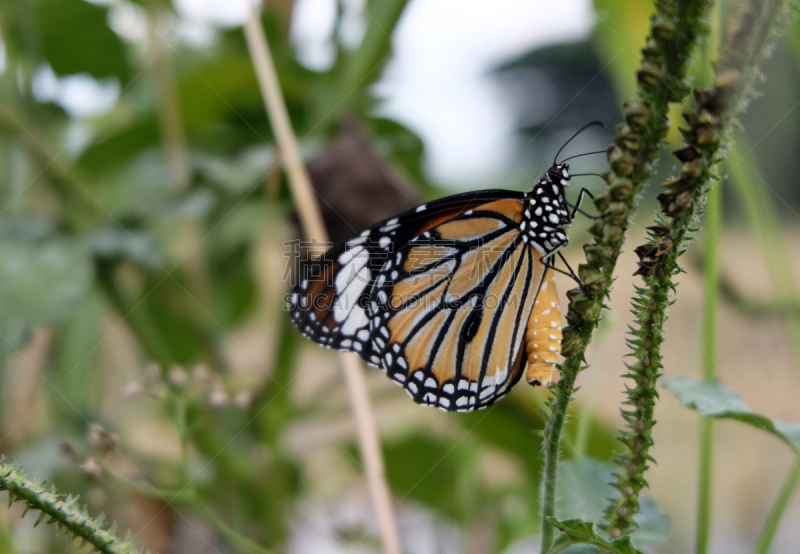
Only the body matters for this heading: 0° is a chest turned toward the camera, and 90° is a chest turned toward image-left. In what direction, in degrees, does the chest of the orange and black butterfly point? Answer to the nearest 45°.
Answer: approximately 270°
